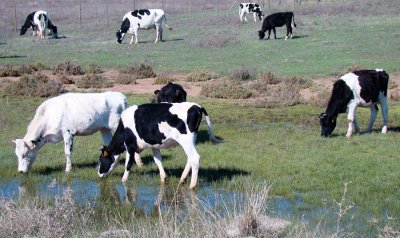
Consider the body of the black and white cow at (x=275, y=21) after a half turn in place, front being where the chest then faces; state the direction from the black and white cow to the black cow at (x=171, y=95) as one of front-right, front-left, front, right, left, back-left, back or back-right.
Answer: right

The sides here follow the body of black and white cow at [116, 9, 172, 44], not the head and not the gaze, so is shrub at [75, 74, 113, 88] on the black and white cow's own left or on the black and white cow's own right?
on the black and white cow's own left

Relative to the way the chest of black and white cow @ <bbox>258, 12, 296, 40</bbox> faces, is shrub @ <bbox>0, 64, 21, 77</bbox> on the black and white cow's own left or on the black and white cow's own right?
on the black and white cow's own left

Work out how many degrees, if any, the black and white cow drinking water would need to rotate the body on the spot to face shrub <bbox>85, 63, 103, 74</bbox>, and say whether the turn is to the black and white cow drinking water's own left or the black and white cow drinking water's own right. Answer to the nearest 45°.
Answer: approximately 90° to the black and white cow drinking water's own right

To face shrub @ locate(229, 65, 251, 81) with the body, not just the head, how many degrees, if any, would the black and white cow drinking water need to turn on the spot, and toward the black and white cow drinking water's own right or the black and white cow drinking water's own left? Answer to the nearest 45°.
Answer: approximately 90° to the black and white cow drinking water's own right

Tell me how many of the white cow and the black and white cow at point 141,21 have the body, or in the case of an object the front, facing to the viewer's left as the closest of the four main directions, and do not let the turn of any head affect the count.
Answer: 2

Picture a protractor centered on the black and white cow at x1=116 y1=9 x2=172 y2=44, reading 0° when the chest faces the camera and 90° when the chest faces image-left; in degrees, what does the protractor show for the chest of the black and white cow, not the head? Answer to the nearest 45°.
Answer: approximately 90°

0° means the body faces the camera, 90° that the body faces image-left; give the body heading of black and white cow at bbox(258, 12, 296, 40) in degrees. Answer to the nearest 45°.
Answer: approximately 90°

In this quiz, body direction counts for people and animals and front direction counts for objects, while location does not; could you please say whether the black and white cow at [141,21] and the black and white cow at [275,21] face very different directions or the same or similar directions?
same or similar directions

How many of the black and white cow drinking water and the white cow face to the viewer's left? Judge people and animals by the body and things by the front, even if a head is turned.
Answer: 2

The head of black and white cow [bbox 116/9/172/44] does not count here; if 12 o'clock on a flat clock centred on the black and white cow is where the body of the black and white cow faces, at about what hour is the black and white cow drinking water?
The black and white cow drinking water is roughly at 9 o'clock from the black and white cow.

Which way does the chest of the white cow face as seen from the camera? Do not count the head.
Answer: to the viewer's left

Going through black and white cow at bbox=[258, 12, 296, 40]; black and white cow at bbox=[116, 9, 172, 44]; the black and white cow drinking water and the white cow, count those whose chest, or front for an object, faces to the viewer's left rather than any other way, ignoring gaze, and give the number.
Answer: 4

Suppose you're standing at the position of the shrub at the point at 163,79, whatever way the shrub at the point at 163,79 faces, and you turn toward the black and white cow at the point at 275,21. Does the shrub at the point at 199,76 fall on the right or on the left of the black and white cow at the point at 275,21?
right
